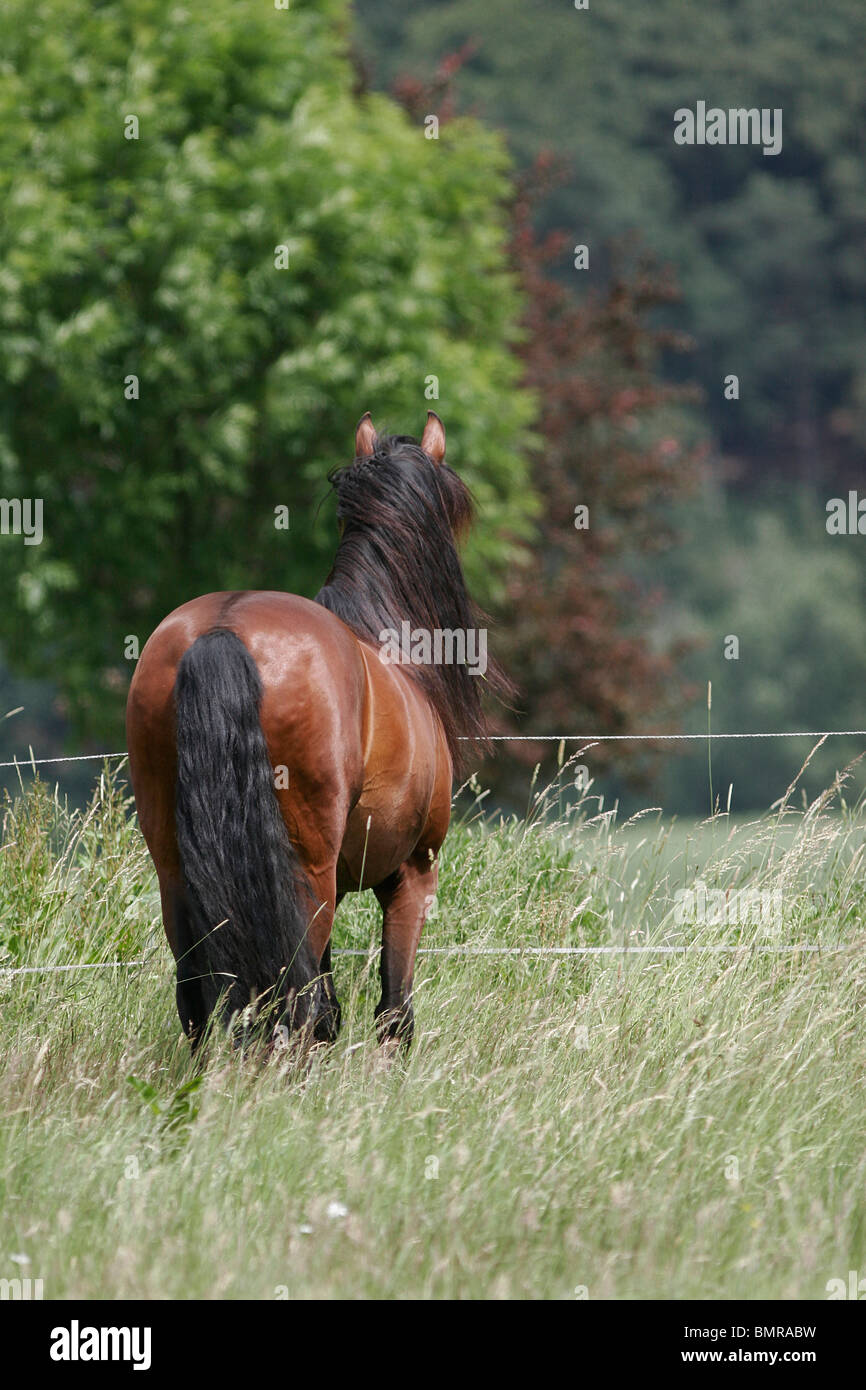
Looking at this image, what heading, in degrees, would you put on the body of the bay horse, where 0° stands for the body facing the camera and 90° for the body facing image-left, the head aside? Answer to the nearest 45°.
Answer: approximately 225°

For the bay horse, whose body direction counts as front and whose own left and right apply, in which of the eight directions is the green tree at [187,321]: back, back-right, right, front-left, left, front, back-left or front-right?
front-left

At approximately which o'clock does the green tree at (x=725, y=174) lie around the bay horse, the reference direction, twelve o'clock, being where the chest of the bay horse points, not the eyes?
The green tree is roughly at 11 o'clock from the bay horse.

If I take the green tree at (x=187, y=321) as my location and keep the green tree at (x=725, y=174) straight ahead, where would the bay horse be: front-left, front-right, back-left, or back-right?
back-right
